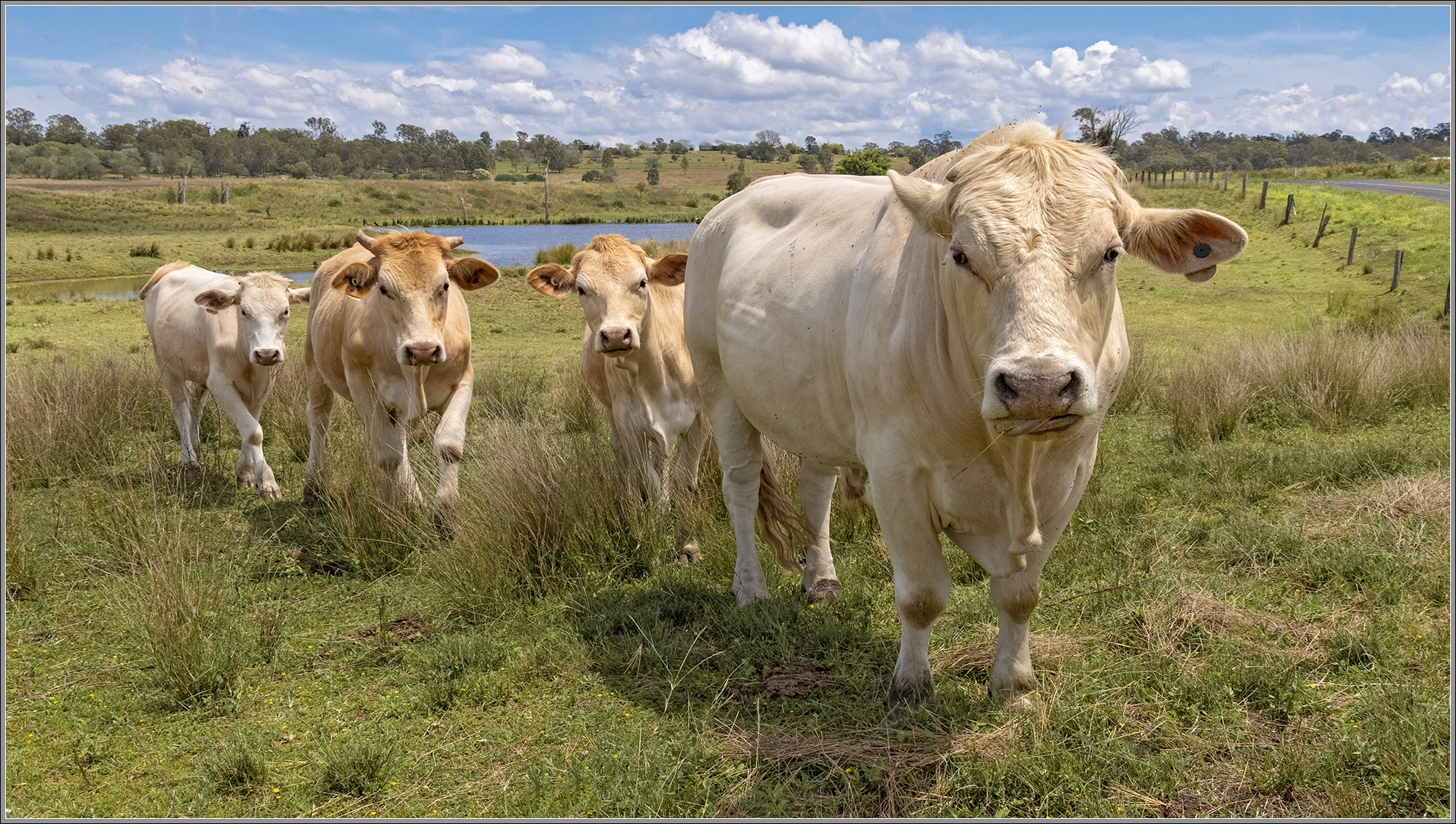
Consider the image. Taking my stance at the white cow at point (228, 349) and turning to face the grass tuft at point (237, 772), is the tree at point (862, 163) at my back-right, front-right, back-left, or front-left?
back-left

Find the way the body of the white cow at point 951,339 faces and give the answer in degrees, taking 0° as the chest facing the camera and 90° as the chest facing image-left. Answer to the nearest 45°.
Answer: approximately 315°

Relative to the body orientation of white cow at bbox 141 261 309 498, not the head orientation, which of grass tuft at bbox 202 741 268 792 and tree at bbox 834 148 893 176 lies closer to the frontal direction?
the grass tuft

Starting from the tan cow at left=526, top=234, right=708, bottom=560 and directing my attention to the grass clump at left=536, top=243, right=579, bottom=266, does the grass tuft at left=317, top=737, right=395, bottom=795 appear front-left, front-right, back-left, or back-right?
back-left

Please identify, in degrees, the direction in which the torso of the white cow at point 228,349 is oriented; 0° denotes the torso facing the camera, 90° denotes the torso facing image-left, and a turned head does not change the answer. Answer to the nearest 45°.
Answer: approximately 315°
